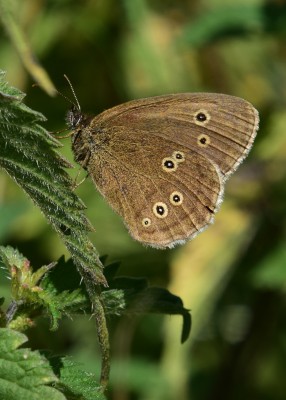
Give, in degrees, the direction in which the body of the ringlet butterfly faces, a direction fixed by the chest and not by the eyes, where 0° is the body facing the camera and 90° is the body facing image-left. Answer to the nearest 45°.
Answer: approximately 90°

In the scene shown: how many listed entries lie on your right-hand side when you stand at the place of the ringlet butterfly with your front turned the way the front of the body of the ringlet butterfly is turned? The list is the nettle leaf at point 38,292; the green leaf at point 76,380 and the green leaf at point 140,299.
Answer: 0

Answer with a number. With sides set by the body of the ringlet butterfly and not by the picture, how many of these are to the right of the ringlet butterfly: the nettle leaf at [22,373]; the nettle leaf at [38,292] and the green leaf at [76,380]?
0

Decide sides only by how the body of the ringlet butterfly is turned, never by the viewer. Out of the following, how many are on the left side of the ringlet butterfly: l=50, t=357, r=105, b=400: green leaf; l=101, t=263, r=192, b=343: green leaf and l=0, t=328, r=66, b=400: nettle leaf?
3
